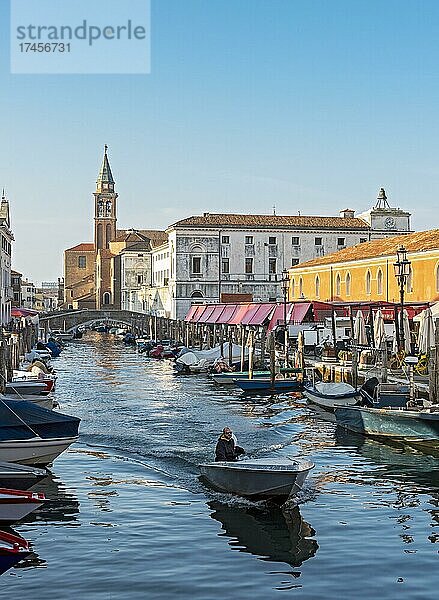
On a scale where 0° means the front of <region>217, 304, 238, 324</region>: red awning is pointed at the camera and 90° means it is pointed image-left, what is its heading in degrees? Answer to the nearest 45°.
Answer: approximately 45°

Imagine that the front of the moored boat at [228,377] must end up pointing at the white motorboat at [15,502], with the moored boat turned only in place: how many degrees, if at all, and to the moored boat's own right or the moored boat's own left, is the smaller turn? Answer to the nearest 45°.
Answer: approximately 90° to the moored boat's own left

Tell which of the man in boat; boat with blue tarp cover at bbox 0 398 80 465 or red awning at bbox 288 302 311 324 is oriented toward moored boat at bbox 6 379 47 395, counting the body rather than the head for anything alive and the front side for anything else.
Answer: the red awning

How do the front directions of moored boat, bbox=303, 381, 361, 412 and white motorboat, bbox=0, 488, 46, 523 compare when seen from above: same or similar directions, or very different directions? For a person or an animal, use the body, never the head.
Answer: very different directions

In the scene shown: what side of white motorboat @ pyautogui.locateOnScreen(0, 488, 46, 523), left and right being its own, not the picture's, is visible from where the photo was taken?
right

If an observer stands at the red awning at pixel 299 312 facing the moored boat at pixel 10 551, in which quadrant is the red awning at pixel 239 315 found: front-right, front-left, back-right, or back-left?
back-right

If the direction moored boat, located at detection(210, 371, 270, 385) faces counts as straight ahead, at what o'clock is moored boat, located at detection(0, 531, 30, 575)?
moored boat, located at detection(0, 531, 30, 575) is roughly at 9 o'clock from moored boat, located at detection(210, 371, 270, 385).

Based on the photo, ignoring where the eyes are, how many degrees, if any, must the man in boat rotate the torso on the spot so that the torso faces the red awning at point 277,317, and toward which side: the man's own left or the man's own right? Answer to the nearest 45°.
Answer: approximately 135° to the man's own left

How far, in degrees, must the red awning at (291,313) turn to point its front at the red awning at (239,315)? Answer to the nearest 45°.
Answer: approximately 135° to its right

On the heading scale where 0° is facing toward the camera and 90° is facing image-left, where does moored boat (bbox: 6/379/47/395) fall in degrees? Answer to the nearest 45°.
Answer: approximately 270°

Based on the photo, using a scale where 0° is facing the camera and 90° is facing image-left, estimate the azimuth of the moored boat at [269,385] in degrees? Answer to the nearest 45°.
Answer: approximately 90°

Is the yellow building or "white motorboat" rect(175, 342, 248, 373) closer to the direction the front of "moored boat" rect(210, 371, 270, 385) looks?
the white motorboat

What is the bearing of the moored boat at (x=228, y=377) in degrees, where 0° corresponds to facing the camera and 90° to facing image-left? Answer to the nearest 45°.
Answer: approximately 90°
